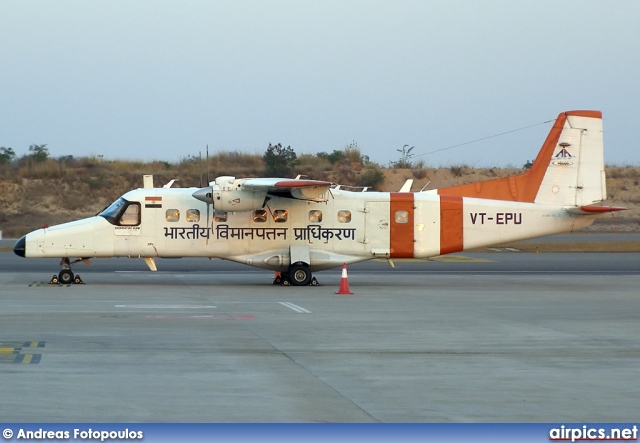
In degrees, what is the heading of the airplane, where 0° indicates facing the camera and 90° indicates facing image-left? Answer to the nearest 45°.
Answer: approximately 90°
